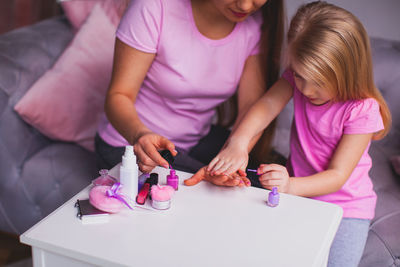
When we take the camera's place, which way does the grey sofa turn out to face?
facing the viewer

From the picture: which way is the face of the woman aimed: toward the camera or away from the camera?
toward the camera

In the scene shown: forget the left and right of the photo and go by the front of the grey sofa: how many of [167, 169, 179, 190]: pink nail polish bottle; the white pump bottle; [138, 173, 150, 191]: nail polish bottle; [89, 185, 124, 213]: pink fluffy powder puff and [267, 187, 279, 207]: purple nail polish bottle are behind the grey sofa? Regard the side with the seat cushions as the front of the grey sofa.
0

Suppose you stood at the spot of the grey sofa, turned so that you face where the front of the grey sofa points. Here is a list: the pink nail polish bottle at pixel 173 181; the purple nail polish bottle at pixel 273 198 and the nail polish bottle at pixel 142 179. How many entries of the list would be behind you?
0

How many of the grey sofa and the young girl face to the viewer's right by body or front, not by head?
0

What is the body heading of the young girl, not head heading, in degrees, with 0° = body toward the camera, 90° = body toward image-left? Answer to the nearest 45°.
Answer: approximately 45°

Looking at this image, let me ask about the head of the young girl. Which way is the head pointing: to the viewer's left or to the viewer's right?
to the viewer's left
